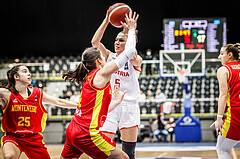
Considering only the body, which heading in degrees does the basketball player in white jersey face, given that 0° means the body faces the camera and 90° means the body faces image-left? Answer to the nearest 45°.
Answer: approximately 45°
